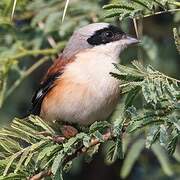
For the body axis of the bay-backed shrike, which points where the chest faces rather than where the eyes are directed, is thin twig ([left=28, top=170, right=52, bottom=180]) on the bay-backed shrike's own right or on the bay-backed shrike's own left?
on the bay-backed shrike's own right

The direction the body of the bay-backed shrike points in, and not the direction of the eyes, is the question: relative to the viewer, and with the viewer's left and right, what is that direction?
facing the viewer and to the right of the viewer
